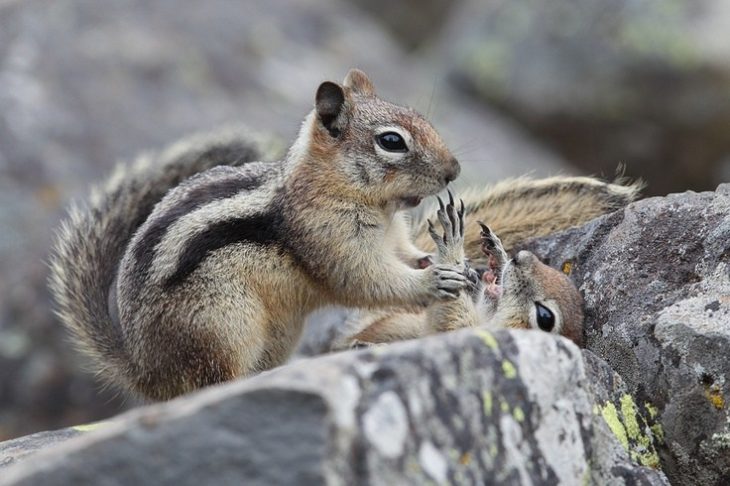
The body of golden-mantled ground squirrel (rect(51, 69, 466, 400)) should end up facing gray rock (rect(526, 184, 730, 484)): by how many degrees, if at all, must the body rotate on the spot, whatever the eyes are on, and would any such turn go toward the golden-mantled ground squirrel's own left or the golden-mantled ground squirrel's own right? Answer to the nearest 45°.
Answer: approximately 45° to the golden-mantled ground squirrel's own right

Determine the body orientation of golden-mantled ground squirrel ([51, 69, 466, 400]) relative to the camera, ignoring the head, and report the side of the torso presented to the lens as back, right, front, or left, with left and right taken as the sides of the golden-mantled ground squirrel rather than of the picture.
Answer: right

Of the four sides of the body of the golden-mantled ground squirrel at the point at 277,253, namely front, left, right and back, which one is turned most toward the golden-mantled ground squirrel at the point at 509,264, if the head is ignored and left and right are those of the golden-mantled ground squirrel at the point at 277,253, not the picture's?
front

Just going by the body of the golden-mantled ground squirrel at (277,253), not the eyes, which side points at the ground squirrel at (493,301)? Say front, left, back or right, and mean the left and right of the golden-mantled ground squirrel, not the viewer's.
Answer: front
